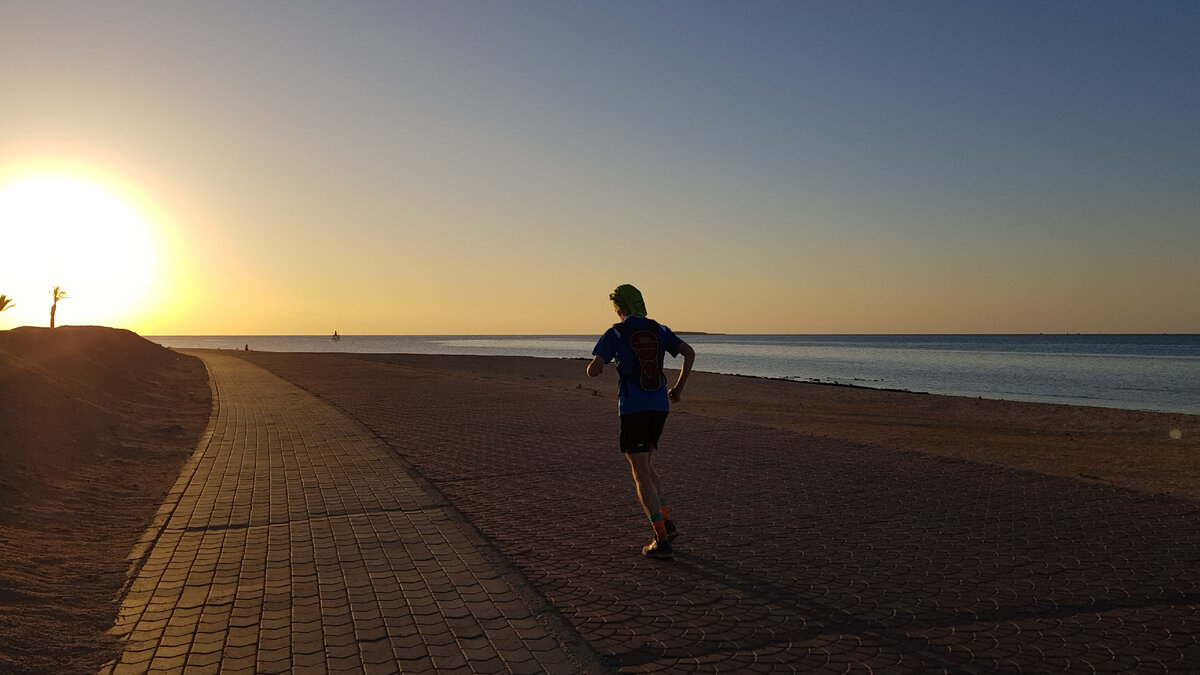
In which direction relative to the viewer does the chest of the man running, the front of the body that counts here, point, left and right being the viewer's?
facing away from the viewer and to the left of the viewer
